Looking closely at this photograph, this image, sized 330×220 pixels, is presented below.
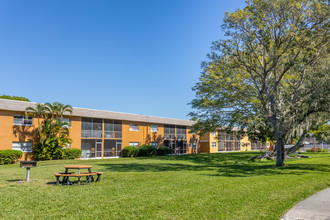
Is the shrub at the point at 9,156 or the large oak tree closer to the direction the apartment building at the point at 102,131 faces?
the large oak tree

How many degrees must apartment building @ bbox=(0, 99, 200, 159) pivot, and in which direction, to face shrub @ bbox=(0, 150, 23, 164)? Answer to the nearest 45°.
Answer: approximately 90° to its right

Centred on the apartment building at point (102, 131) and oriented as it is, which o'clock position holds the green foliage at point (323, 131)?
The green foliage is roughly at 11 o'clock from the apartment building.

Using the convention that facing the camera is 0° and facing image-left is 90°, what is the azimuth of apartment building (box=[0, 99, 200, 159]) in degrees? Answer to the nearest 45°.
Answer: approximately 315°

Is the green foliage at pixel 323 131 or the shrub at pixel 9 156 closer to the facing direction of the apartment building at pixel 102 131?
the green foliage

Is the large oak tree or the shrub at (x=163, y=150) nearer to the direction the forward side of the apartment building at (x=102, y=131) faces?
the large oak tree

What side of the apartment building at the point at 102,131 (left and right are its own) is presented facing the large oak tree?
front
